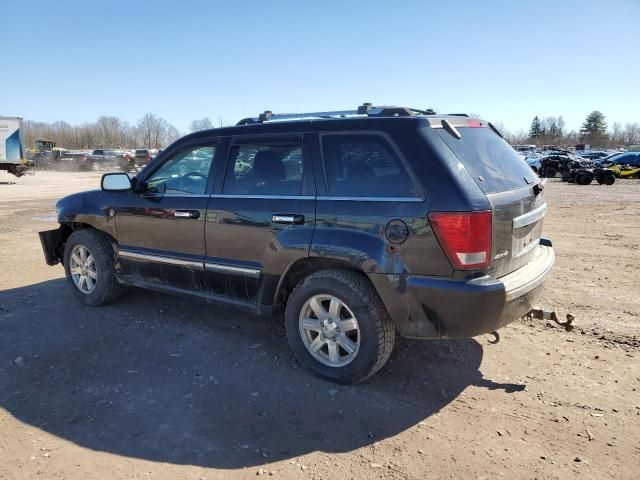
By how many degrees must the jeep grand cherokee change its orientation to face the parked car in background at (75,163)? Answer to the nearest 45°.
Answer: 0° — it already faces it

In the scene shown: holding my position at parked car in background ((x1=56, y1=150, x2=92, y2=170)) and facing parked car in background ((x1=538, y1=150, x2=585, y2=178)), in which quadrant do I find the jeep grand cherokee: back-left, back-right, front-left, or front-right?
front-right

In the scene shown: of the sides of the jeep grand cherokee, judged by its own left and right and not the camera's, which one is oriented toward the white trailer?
front

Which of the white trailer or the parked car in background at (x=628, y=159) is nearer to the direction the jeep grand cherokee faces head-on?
the white trailer

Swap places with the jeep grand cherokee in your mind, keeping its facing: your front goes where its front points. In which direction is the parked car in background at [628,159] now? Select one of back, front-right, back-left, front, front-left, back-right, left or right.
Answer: right

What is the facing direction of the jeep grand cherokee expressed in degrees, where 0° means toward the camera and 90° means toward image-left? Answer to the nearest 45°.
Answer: approximately 135°

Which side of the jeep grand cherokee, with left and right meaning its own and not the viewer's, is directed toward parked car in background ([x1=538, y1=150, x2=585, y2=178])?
right

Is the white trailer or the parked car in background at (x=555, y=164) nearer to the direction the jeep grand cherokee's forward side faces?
the white trailer

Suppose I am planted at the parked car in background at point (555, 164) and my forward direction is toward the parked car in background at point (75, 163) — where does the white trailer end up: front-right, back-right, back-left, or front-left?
front-left

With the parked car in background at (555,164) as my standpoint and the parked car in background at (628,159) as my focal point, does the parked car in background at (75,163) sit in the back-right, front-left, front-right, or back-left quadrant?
back-left
